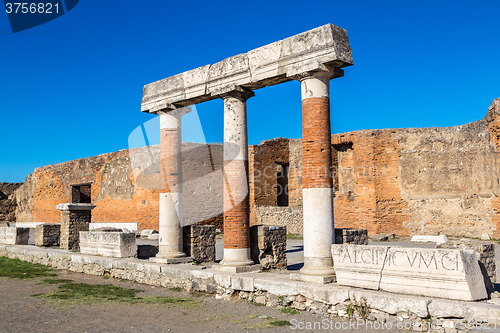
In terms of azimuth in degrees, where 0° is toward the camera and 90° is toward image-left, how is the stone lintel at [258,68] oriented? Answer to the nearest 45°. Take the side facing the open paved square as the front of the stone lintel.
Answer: approximately 45°

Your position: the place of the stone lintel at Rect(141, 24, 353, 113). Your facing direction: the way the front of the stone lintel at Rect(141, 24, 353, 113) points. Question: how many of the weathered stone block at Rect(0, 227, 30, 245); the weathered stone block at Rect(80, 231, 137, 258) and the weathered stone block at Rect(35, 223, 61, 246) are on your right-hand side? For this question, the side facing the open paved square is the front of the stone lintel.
3

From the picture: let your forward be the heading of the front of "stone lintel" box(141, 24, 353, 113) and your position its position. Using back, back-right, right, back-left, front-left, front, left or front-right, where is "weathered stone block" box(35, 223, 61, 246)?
right

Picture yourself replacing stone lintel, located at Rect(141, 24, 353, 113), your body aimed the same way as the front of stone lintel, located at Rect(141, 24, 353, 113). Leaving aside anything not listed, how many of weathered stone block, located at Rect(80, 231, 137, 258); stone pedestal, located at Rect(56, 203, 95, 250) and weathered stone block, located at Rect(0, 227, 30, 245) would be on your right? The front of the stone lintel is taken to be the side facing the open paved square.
3

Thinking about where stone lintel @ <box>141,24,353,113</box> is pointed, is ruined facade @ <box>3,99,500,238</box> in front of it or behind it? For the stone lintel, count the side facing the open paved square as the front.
behind

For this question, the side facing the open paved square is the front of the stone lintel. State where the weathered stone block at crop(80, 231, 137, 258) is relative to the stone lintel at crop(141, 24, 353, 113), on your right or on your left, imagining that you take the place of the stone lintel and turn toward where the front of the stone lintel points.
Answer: on your right
